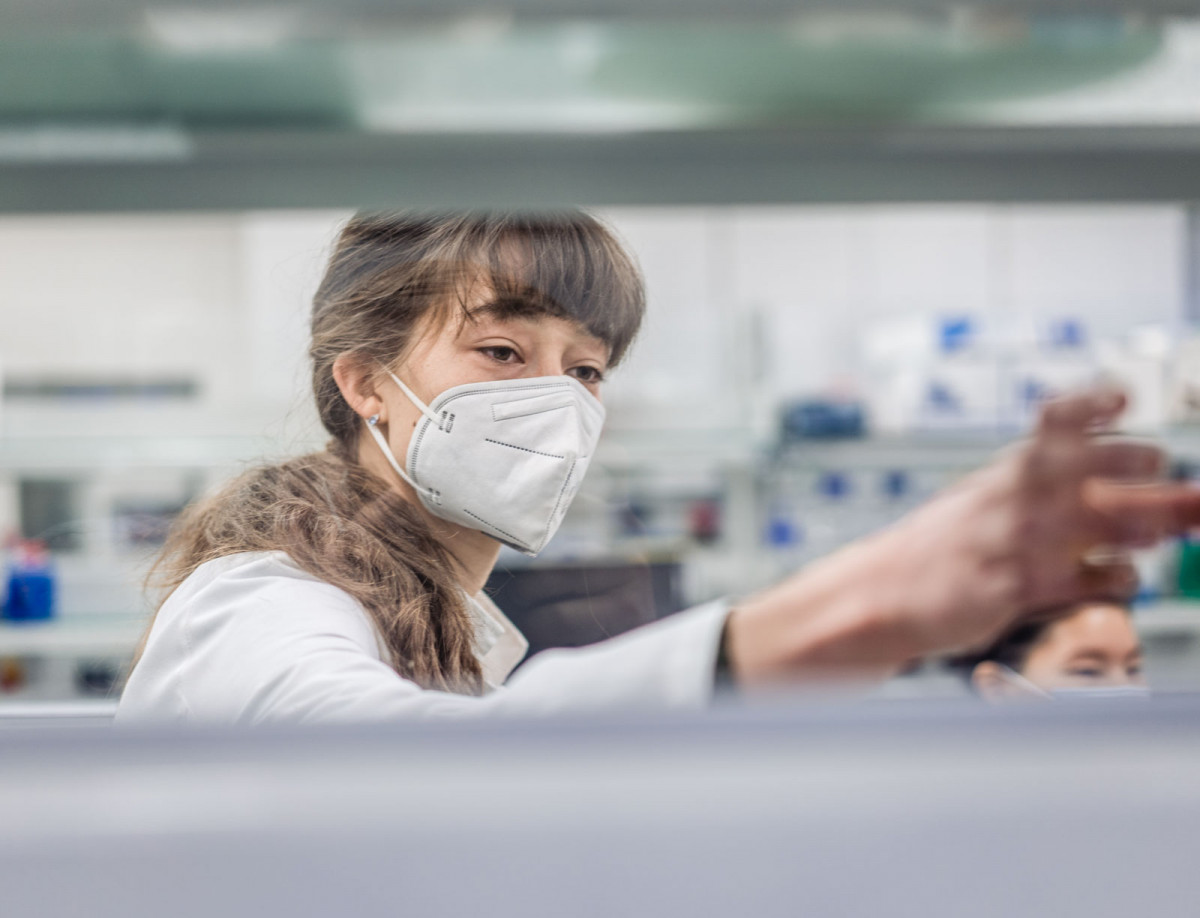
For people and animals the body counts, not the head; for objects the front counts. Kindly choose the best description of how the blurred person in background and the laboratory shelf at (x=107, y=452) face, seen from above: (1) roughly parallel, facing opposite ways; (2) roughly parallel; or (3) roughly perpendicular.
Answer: roughly parallel

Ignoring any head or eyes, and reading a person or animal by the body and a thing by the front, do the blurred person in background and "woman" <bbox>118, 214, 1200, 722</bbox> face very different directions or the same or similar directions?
same or similar directions

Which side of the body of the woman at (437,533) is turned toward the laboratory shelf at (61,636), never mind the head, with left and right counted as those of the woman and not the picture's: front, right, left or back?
back

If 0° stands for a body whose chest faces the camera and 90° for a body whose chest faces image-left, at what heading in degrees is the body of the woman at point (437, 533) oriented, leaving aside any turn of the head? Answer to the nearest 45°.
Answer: approximately 315°

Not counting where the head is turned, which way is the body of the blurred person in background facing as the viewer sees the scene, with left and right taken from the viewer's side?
facing the viewer and to the right of the viewer

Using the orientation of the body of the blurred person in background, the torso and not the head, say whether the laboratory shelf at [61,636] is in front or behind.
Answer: behind

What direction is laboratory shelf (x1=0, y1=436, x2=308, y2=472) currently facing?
toward the camera

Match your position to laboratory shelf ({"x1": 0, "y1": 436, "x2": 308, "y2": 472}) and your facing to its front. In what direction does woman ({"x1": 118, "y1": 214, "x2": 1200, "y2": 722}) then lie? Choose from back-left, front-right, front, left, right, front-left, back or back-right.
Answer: front

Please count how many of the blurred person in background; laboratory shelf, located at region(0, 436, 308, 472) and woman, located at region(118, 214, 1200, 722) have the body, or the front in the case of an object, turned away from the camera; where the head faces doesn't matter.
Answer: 0

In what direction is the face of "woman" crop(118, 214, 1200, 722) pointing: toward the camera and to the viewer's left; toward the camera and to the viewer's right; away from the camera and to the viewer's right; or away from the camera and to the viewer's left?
toward the camera and to the viewer's right

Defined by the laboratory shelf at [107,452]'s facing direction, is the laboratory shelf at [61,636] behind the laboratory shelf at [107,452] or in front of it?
in front
